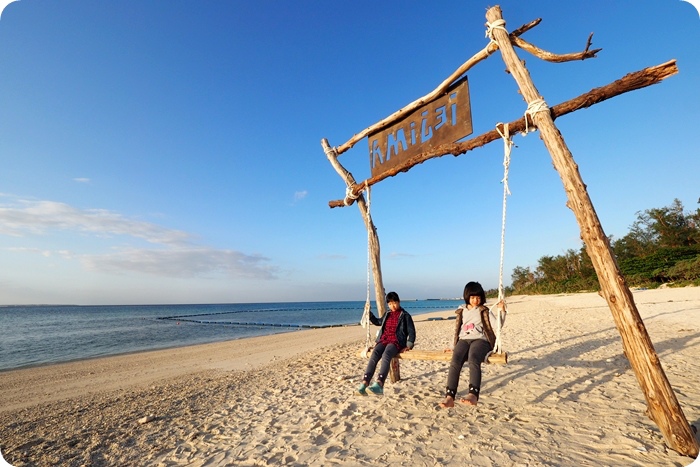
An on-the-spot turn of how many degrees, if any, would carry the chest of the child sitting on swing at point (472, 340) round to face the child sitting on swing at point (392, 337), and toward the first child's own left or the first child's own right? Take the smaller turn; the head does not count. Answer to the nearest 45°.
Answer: approximately 45° to the first child's own right

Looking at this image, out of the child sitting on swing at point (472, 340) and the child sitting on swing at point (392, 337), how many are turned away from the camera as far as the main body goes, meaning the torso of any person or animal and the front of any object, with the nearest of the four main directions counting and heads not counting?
0

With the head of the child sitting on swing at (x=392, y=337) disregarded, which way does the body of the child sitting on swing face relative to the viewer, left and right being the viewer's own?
facing the viewer and to the left of the viewer

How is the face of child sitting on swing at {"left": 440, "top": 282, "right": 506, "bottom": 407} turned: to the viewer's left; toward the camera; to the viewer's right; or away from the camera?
toward the camera

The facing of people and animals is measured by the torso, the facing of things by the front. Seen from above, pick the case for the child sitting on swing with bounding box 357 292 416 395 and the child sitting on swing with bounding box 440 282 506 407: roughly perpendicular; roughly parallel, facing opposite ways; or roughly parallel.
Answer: roughly parallel
